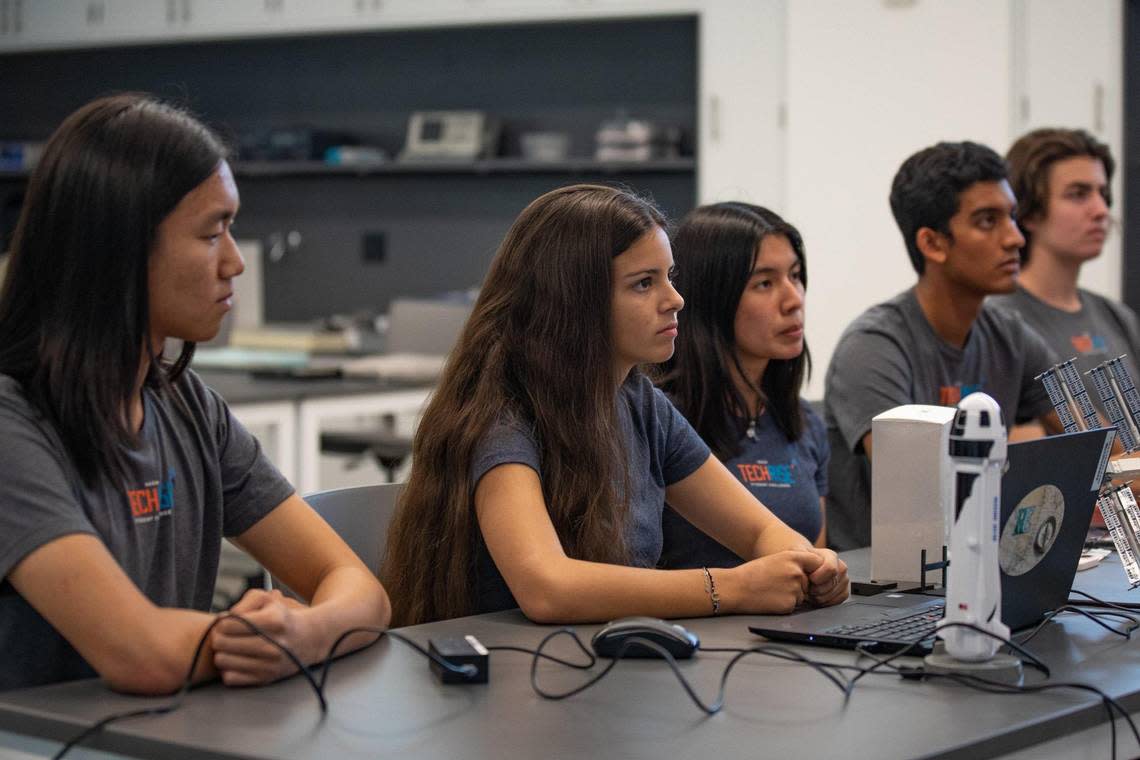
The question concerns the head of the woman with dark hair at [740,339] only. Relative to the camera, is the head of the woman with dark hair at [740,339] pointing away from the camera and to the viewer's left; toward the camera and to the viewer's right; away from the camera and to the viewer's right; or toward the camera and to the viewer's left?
toward the camera and to the viewer's right

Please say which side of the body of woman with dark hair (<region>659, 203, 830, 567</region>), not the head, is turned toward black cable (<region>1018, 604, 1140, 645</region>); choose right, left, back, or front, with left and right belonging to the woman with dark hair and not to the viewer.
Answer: front

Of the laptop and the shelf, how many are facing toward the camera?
1

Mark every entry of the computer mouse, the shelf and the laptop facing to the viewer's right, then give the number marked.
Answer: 1

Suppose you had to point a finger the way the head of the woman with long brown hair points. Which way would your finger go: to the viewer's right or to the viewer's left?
to the viewer's right

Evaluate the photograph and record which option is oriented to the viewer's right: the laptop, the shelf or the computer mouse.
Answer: the computer mouse

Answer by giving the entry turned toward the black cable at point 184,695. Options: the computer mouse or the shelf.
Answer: the shelf

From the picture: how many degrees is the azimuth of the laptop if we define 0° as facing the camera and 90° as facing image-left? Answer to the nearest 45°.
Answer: approximately 135°
